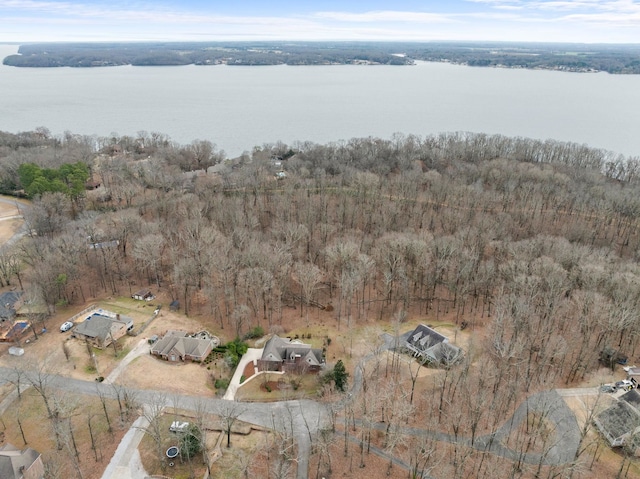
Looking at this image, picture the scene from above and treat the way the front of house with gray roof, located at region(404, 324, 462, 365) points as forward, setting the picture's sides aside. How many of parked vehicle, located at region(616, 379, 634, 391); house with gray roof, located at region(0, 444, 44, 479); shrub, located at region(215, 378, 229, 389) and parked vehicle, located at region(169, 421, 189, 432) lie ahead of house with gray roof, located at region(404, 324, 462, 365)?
3

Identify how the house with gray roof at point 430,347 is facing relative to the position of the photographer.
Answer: facing the viewer and to the left of the viewer

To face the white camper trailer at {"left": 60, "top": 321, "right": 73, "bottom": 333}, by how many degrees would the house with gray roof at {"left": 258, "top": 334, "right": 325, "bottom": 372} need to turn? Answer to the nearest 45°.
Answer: approximately 90° to its right

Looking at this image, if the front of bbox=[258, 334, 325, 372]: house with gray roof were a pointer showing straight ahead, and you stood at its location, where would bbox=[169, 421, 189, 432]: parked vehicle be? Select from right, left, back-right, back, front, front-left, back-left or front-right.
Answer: front-right

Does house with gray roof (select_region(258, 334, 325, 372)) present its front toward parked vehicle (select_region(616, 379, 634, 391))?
no

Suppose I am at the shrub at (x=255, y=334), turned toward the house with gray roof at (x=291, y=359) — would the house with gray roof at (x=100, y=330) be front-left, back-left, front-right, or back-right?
back-right

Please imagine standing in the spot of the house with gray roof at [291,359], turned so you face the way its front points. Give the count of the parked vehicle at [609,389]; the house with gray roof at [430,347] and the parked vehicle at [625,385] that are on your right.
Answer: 0

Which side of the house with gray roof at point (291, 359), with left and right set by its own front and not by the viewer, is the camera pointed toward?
front

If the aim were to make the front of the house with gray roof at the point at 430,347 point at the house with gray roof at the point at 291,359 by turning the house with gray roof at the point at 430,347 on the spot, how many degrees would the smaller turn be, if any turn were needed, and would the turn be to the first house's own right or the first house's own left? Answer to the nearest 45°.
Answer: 0° — it already faces it

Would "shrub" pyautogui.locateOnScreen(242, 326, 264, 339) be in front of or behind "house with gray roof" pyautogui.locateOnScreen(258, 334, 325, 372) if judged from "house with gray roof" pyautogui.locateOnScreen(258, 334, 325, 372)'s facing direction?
behind

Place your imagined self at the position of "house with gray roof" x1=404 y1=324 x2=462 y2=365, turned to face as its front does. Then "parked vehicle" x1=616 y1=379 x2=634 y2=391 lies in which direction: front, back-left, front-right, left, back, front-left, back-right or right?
back-left

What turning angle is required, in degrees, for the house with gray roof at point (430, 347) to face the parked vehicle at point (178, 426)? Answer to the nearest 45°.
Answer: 0° — it already faces it

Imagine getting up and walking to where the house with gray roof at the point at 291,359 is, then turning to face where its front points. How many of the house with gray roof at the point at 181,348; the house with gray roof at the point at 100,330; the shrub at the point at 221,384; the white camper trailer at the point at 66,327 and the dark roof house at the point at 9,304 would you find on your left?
0

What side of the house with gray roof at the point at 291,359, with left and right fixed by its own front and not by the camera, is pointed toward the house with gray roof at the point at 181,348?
right

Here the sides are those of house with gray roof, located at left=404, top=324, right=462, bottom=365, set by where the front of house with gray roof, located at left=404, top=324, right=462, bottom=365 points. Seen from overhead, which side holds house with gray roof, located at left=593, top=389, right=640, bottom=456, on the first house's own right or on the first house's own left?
on the first house's own left

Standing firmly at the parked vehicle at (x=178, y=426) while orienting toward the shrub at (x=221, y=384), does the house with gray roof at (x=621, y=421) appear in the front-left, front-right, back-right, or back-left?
front-right

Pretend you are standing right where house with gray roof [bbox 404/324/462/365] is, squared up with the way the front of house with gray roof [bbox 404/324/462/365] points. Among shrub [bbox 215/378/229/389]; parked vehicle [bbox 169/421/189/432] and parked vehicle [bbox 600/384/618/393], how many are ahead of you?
2

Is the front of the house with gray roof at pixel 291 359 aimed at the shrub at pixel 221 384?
no

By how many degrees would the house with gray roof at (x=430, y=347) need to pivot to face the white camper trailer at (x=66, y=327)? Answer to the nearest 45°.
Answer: approximately 45° to its right

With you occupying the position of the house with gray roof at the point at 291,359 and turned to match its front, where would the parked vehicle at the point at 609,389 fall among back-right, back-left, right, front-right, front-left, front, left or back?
left
